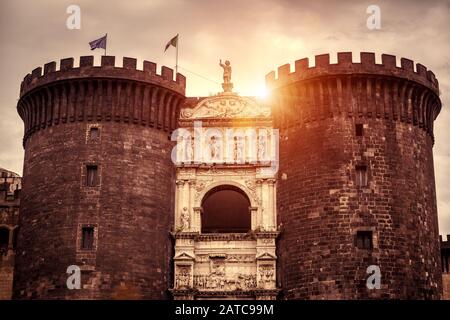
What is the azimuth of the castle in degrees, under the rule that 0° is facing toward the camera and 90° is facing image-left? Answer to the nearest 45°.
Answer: approximately 0°
